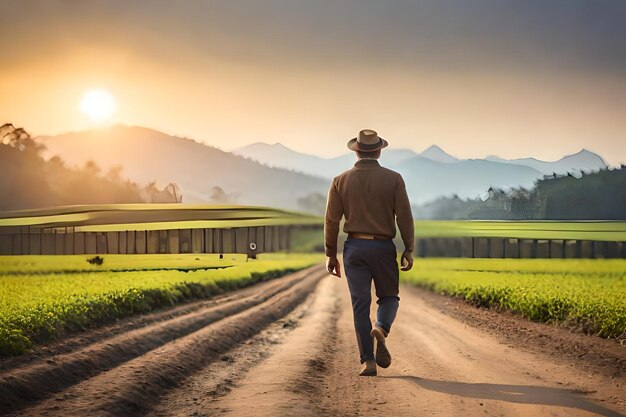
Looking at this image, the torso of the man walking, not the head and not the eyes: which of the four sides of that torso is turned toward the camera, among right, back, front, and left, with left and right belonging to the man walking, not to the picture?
back
